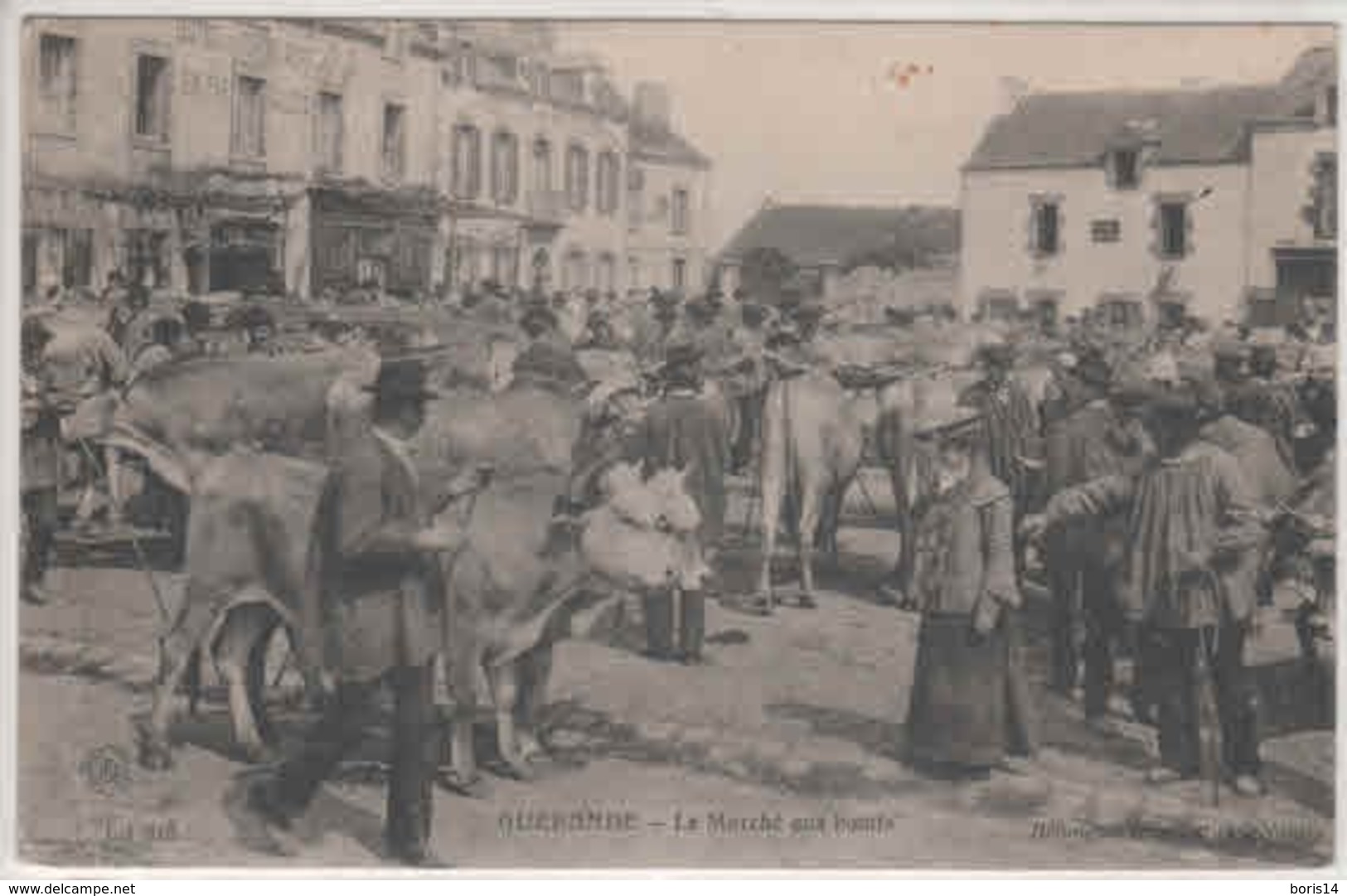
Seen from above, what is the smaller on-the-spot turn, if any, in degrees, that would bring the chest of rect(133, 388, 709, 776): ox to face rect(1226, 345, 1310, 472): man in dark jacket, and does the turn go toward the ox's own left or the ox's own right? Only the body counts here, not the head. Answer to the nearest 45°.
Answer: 0° — it already faces them

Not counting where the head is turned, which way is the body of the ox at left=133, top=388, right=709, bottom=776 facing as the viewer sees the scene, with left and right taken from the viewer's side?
facing to the right of the viewer

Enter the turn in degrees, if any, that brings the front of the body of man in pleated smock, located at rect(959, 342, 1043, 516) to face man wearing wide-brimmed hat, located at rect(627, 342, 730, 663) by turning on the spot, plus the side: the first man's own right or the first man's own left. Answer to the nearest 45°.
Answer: approximately 90° to the first man's own right

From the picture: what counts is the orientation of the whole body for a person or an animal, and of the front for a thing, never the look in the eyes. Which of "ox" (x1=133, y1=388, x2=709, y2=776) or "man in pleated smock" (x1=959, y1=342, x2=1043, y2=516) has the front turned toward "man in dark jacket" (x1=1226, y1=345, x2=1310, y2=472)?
the ox
